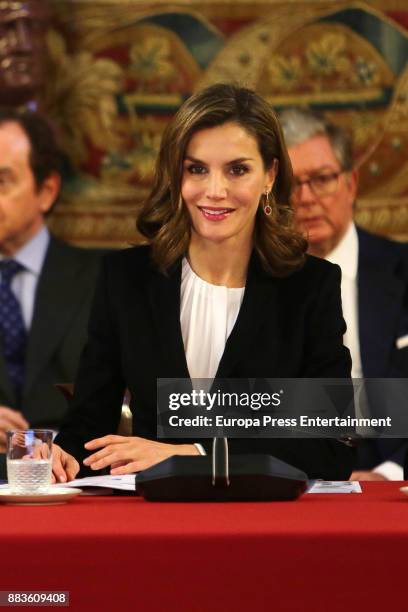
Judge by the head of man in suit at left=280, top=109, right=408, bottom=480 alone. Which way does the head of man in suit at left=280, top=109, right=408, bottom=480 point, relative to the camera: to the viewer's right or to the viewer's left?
to the viewer's left

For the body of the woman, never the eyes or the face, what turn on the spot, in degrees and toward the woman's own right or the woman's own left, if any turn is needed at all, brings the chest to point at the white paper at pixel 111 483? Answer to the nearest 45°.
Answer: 0° — they already face it

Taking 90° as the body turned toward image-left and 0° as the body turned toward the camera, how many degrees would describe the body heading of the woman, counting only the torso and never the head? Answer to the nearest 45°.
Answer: approximately 0°

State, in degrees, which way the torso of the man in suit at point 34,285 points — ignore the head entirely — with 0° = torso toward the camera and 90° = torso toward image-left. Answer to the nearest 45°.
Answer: approximately 45°

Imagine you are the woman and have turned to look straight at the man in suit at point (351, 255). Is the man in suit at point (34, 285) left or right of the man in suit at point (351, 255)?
left

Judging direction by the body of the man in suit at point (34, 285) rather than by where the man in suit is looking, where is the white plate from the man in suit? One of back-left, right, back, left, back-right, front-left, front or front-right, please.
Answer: front-left
